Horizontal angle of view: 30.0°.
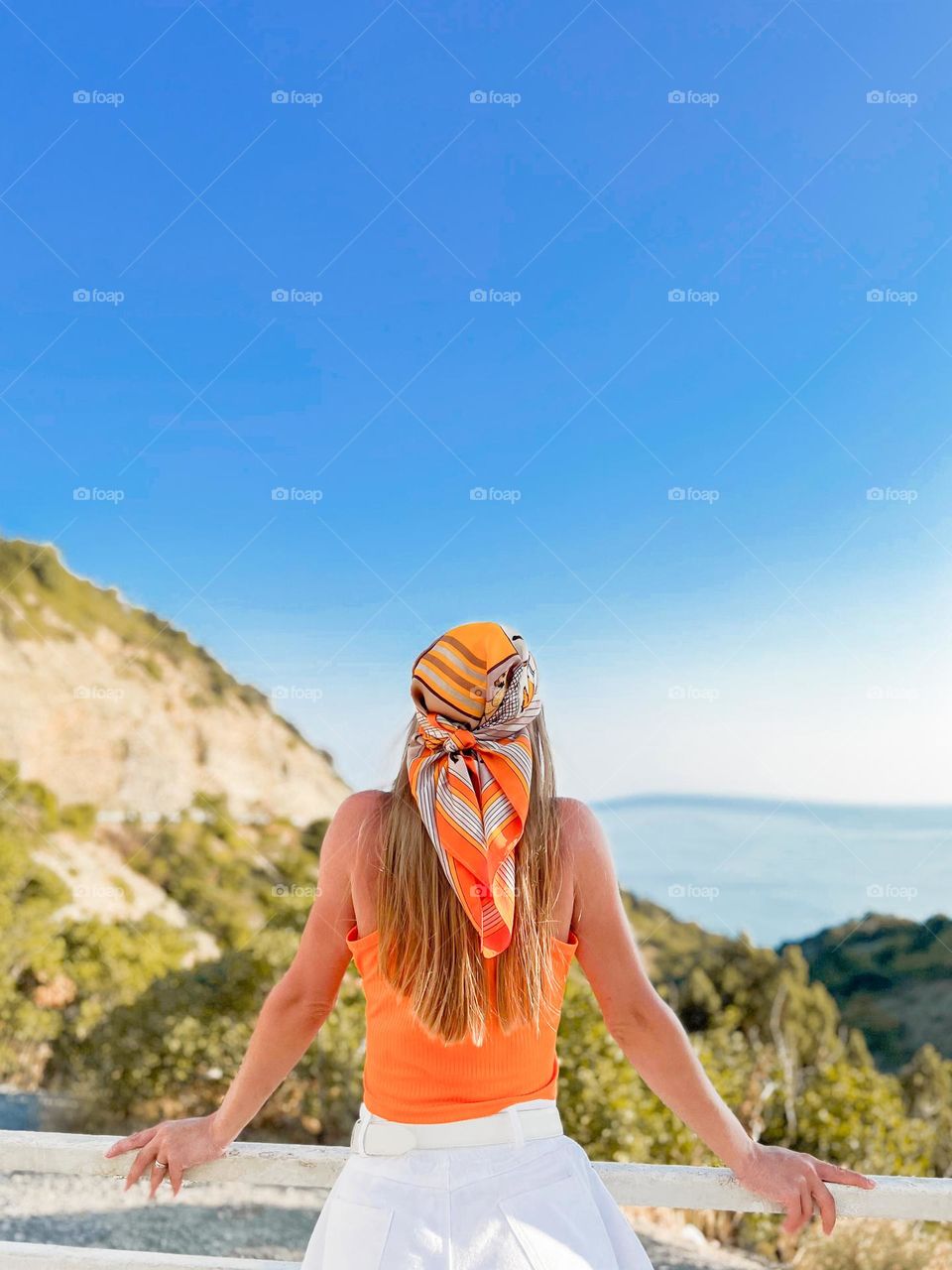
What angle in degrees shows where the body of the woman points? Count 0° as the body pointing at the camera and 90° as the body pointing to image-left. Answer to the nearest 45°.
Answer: approximately 180°

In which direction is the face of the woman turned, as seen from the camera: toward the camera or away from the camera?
away from the camera
